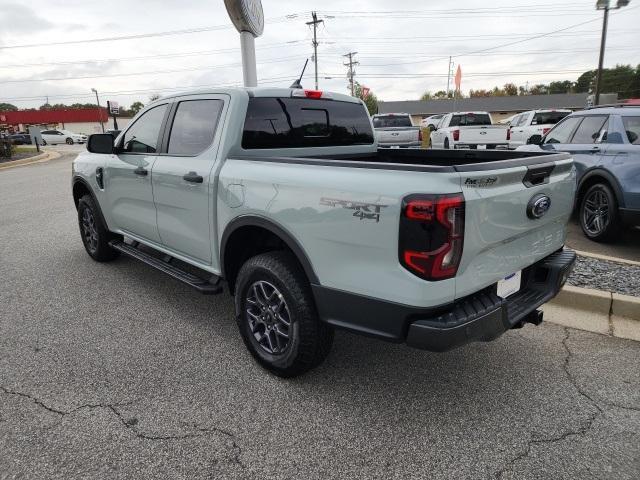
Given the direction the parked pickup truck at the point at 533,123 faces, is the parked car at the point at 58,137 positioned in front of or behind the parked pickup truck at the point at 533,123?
in front

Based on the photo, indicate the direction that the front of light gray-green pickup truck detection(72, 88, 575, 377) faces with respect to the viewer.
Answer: facing away from the viewer and to the left of the viewer

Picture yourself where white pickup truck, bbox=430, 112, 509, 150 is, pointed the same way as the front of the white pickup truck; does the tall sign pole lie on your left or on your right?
on your left

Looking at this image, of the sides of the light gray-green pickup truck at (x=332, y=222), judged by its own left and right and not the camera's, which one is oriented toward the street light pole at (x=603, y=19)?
right

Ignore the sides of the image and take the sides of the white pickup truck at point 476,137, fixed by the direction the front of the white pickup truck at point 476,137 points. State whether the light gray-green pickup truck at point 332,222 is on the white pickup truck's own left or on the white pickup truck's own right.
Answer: on the white pickup truck's own left

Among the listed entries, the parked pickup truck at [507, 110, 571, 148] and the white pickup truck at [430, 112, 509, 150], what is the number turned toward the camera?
0

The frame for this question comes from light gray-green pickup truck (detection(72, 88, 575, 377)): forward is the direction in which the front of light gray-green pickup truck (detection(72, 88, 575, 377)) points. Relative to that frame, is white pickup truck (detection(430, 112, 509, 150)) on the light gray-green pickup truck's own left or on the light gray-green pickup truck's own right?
on the light gray-green pickup truck's own right

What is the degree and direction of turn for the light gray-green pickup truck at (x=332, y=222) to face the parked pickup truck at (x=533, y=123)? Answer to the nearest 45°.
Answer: approximately 90° to its right

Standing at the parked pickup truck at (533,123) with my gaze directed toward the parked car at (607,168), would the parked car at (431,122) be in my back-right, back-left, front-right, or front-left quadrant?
back-right

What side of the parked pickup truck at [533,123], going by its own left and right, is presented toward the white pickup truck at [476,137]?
left

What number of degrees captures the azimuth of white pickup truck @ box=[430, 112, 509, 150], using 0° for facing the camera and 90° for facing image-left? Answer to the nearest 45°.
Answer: approximately 135°
